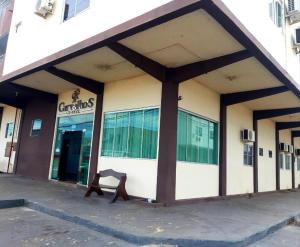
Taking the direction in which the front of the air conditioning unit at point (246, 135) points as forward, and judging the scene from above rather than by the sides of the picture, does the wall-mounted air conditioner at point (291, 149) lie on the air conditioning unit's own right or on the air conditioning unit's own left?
on the air conditioning unit's own left

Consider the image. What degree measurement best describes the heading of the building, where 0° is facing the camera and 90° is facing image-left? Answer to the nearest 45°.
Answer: approximately 45°

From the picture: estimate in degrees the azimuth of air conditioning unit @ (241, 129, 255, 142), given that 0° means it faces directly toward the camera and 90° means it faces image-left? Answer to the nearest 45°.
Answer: approximately 315°

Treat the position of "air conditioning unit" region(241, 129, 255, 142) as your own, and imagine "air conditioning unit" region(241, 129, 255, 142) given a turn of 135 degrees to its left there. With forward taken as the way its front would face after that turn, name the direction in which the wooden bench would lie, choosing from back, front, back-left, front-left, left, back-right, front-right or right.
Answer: back-left
